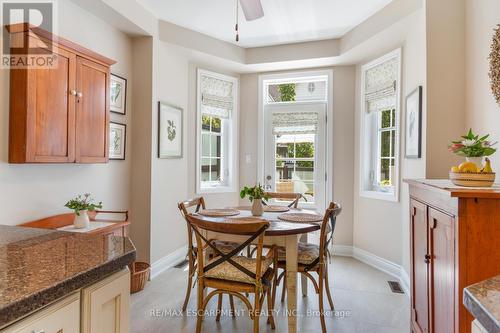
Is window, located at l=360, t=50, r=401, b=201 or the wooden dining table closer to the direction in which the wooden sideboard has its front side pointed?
the wooden dining table

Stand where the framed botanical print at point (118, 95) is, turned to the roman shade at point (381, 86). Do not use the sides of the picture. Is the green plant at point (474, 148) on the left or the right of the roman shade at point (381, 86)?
right

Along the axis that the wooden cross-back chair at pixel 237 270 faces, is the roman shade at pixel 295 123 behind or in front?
in front

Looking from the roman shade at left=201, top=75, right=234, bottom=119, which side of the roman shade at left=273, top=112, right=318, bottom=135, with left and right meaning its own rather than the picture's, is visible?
right

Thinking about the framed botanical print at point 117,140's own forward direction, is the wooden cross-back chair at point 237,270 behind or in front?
in front

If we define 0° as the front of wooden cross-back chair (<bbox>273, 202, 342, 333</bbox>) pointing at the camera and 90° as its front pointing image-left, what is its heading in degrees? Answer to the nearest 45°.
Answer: approximately 135°

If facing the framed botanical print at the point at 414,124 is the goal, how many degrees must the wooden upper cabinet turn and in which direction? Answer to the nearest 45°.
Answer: approximately 45° to its left

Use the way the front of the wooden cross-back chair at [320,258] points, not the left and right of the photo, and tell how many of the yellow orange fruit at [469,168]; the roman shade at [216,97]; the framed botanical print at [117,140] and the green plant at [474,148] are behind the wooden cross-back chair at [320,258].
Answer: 2

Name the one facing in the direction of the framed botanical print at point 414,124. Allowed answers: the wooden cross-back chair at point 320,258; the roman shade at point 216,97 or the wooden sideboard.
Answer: the roman shade

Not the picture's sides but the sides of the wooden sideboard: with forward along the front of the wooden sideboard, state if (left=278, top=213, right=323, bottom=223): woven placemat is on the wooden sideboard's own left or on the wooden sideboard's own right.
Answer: on the wooden sideboard's own right
